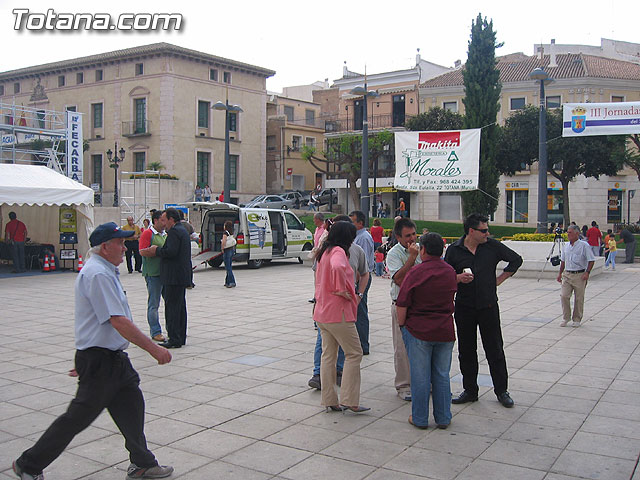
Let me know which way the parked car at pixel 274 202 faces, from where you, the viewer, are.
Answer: facing to the left of the viewer

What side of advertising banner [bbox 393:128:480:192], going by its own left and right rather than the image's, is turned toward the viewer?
front

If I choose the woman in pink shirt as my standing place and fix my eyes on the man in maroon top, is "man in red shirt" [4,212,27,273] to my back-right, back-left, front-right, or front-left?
back-left

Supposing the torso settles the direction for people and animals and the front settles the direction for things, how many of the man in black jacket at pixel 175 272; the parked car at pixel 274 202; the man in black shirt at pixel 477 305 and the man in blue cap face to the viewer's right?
1

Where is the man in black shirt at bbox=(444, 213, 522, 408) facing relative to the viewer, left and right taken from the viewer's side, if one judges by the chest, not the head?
facing the viewer

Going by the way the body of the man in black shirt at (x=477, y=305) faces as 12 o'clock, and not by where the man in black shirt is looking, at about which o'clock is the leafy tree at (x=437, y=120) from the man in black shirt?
The leafy tree is roughly at 6 o'clock from the man in black shirt.

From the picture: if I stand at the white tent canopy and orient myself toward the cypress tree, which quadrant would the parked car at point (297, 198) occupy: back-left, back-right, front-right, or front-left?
front-left

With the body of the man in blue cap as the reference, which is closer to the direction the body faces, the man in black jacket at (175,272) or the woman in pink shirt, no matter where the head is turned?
the woman in pink shirt

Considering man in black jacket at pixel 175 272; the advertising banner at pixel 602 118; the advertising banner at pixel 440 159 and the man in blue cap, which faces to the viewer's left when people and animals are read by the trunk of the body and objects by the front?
the man in black jacket

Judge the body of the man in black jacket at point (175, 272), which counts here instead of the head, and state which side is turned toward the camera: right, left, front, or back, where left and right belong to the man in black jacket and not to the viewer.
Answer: left

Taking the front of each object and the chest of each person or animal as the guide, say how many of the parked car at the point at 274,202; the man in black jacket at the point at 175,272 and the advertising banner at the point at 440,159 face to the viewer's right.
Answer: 0

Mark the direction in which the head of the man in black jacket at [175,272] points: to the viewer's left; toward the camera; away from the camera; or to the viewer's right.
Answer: to the viewer's left

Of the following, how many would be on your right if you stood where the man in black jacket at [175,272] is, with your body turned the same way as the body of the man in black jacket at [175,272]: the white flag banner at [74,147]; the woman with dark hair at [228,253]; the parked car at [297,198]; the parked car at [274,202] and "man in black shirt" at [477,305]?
4

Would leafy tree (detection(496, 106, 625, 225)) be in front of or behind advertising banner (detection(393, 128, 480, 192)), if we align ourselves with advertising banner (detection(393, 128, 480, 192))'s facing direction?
behind

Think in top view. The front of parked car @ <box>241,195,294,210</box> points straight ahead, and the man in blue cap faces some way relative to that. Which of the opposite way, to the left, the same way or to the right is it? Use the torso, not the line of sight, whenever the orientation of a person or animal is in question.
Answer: the opposite way

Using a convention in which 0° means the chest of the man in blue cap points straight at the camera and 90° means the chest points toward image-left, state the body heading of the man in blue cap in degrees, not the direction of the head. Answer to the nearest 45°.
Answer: approximately 270°
